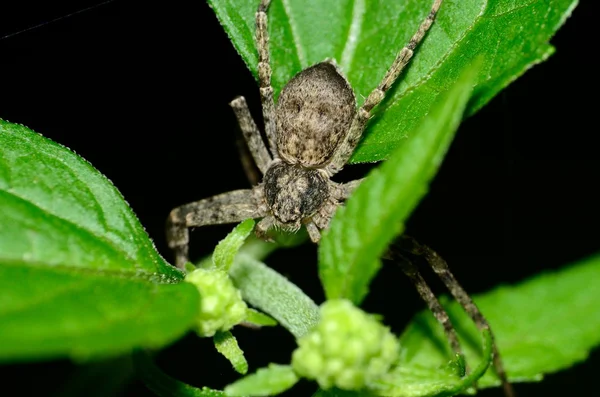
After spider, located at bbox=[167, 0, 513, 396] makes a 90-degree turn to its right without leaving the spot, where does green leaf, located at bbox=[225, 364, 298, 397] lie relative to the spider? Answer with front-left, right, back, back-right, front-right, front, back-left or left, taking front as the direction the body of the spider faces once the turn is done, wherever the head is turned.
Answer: left

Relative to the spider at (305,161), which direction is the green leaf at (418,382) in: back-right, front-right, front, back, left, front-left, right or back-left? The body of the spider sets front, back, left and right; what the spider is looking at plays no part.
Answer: front

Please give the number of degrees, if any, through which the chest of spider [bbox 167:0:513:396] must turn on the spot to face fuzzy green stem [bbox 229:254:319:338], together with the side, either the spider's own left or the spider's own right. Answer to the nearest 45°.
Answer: approximately 45° to the spider's own right

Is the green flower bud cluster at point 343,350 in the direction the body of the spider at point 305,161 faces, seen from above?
yes

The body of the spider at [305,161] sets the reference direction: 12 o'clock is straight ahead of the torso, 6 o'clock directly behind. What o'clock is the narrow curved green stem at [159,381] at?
The narrow curved green stem is roughly at 1 o'clock from the spider.

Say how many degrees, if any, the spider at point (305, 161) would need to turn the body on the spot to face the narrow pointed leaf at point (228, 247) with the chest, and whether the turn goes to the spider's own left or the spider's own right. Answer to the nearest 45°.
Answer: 0° — it already faces it

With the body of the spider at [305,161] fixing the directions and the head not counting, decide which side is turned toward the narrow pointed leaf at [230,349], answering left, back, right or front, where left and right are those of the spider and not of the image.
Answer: front

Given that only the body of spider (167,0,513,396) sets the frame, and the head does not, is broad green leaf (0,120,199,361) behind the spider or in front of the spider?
in front

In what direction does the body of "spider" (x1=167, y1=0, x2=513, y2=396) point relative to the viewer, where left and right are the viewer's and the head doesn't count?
facing the viewer

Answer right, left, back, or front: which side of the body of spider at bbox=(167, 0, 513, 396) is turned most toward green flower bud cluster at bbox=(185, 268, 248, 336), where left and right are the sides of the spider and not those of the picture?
front

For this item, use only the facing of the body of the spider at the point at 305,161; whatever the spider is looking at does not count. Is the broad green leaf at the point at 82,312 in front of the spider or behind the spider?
in front
